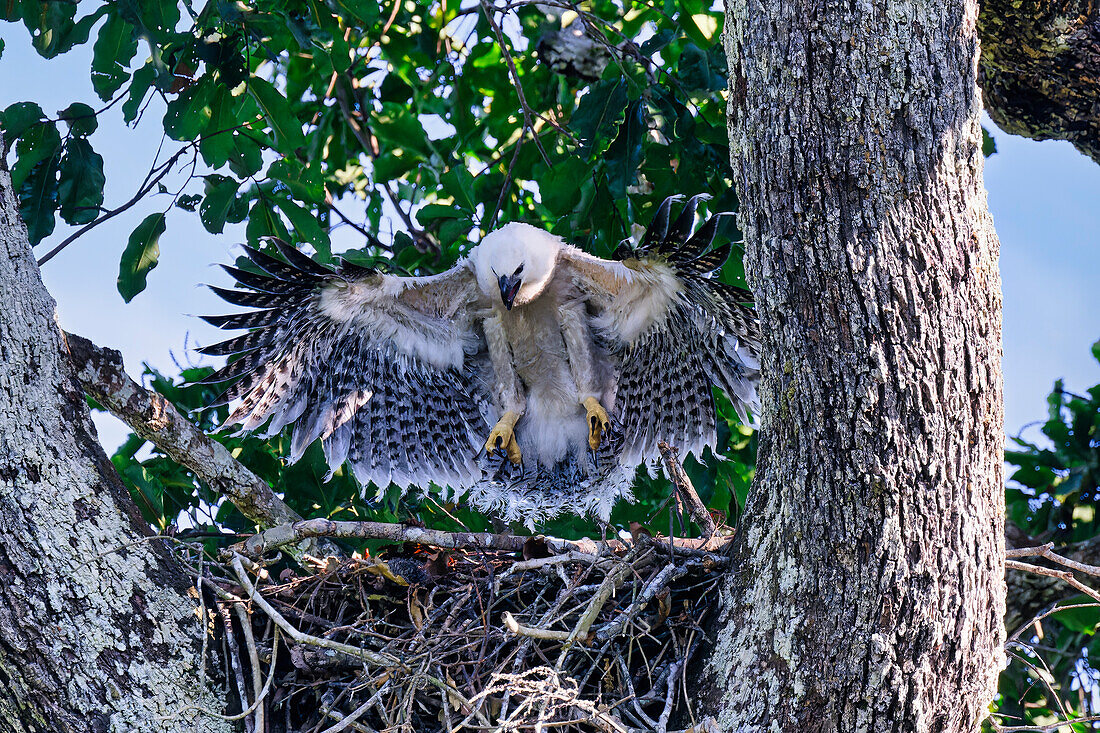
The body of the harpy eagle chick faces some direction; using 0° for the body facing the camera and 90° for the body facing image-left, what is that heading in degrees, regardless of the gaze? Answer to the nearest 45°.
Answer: approximately 0°

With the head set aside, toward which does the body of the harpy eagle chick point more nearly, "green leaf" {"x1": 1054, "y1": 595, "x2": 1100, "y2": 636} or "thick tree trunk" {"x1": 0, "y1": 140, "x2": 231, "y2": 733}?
the thick tree trunk

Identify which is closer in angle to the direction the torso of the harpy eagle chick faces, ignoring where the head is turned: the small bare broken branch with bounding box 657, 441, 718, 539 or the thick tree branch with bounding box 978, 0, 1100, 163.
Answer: the small bare broken branch

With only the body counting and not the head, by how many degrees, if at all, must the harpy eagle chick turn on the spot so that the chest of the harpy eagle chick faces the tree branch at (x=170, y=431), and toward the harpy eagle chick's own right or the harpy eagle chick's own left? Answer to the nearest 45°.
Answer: approximately 45° to the harpy eagle chick's own right

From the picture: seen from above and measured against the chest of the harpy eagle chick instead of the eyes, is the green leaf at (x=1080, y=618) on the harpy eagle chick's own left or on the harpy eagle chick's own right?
on the harpy eagle chick's own left
